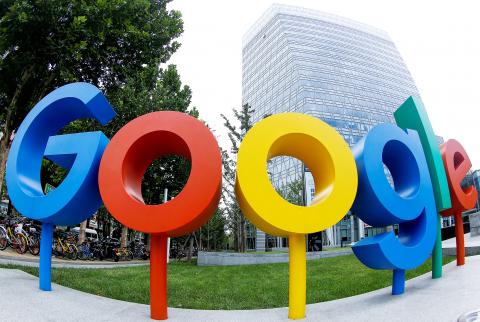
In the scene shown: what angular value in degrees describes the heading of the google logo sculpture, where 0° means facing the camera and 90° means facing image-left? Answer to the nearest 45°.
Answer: approximately 0°

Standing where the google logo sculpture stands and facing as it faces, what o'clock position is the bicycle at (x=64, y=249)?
The bicycle is roughly at 5 o'clock from the google logo sculpture.

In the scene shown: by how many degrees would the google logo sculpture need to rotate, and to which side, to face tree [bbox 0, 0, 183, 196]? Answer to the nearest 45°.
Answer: approximately 135° to its right
